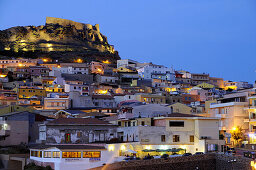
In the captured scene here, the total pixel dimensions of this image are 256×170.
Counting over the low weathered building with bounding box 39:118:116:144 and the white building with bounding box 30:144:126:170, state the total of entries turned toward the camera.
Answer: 2

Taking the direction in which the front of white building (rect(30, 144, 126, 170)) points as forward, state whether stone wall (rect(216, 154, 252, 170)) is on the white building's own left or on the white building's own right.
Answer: on the white building's own left

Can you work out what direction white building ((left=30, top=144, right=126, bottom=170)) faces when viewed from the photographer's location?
facing the viewer

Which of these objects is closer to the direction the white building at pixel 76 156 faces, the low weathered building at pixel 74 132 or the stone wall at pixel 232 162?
the stone wall

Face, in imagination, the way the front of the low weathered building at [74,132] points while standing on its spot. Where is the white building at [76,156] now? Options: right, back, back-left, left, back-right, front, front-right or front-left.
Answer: front

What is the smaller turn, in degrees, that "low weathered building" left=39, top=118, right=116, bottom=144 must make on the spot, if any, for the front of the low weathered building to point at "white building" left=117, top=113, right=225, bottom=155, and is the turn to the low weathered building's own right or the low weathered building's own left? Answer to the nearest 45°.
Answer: approximately 90° to the low weathered building's own left

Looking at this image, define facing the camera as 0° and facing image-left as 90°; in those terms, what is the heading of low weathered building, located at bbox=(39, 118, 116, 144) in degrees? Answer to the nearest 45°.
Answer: approximately 0°

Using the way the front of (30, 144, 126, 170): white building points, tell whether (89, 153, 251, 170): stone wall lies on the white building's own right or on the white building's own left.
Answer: on the white building's own left

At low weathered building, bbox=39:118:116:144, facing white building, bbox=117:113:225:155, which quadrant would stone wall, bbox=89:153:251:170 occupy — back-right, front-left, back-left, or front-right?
front-right

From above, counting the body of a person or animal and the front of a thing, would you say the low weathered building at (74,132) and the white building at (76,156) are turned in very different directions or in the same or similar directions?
same or similar directions

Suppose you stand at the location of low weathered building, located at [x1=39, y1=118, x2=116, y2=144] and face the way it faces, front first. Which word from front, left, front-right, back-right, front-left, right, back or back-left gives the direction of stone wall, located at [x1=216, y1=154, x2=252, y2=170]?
front-left
